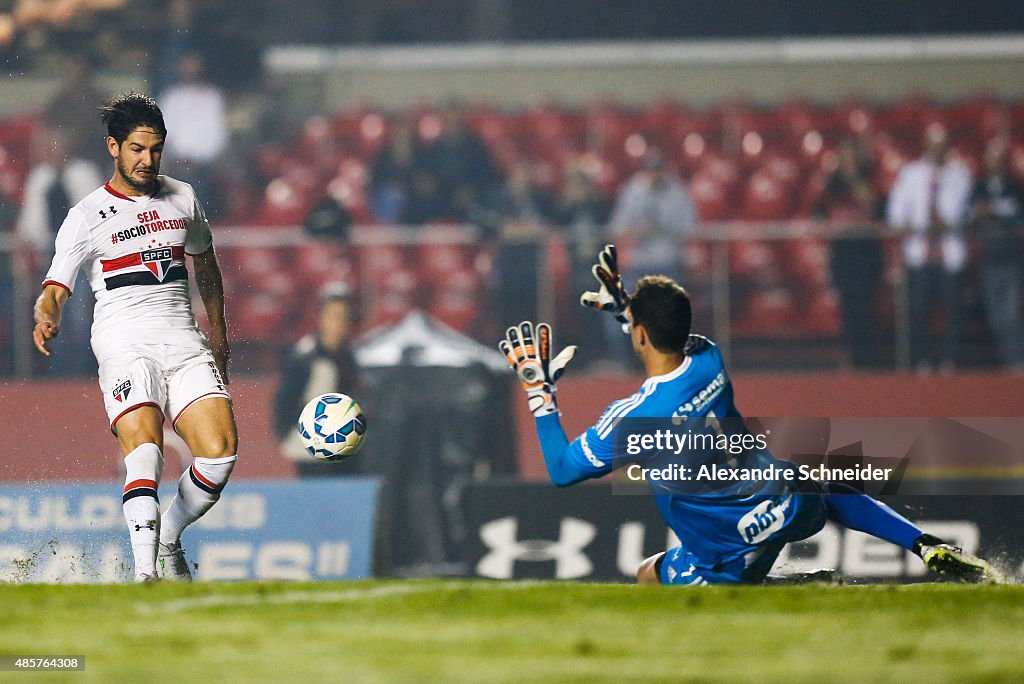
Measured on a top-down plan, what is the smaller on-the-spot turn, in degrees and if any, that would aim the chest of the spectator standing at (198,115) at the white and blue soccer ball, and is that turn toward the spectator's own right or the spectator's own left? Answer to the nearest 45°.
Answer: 0° — they already face it

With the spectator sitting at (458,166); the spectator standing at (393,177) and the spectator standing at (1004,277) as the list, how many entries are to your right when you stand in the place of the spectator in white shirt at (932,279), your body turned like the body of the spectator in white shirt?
2

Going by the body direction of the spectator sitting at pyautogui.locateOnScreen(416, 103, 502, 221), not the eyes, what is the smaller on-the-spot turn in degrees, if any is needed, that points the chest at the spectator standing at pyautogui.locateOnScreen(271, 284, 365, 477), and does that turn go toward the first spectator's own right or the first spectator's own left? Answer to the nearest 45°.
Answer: approximately 45° to the first spectator's own right

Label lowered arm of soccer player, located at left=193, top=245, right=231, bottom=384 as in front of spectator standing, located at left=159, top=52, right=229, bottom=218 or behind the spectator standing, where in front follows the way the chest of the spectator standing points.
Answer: in front

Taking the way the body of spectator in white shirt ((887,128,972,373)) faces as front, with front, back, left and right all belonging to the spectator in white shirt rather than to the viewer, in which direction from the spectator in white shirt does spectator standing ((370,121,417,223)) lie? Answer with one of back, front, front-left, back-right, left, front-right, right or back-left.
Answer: right

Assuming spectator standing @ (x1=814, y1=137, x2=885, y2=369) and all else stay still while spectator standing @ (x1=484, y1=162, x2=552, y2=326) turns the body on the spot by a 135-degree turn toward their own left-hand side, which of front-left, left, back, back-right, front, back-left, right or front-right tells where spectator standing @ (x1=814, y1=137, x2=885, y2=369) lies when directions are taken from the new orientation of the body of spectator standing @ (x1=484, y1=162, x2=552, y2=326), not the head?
front-right

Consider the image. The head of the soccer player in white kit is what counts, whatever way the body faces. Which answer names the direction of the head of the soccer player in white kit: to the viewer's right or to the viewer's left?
to the viewer's right

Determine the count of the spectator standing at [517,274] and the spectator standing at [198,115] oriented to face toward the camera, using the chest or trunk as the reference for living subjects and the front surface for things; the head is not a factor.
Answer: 2

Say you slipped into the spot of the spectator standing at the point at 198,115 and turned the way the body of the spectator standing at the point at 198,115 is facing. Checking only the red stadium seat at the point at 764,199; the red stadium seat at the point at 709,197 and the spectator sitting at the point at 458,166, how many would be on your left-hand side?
3
